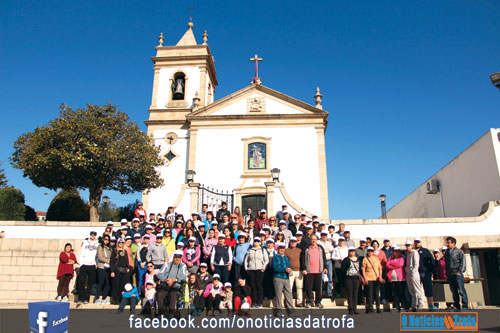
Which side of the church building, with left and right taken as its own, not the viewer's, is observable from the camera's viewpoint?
front

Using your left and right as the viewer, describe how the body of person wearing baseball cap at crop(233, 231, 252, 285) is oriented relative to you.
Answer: facing the viewer

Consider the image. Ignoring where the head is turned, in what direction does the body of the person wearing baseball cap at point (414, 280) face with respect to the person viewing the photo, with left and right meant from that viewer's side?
facing the viewer and to the left of the viewer

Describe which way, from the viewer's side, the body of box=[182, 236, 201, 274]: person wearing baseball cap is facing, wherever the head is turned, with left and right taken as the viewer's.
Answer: facing the viewer

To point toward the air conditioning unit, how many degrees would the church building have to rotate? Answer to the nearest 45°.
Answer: approximately 90° to its left

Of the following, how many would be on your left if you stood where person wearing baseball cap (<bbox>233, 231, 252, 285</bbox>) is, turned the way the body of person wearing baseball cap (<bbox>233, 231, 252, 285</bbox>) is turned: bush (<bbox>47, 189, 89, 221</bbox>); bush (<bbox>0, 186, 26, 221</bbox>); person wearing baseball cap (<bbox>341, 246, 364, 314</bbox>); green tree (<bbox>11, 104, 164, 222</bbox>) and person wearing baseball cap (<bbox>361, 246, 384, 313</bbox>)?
2

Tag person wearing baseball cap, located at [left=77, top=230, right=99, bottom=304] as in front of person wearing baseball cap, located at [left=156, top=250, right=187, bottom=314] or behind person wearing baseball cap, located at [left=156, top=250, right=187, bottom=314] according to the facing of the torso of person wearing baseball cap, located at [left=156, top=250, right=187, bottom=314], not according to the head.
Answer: behind

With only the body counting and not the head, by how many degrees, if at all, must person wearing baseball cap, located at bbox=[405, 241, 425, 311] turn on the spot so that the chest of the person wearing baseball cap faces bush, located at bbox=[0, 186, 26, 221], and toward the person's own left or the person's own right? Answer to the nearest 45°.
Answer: approximately 45° to the person's own right

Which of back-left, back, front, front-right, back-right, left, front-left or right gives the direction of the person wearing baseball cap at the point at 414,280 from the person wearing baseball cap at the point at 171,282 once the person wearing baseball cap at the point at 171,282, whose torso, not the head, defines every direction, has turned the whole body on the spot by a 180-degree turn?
right

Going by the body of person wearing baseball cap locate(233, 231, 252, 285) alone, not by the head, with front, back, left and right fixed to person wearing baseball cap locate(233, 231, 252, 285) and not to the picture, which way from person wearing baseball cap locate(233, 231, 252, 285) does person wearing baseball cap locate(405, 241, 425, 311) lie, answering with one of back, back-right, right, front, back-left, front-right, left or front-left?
left

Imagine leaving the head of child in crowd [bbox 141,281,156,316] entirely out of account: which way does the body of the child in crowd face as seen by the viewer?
toward the camera

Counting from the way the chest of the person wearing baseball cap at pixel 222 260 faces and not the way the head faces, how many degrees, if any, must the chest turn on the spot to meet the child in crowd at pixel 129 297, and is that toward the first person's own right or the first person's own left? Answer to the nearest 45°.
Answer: approximately 90° to the first person's own right

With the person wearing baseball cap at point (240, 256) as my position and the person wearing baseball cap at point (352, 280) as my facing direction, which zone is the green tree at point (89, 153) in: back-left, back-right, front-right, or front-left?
back-left

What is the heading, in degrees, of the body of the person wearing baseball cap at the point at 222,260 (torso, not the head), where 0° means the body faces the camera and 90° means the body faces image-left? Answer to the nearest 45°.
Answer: approximately 0°
